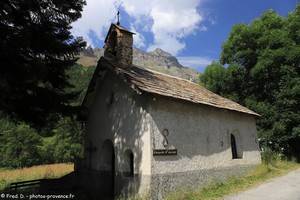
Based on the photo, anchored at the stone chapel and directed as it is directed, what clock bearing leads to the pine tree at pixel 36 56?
The pine tree is roughly at 12 o'clock from the stone chapel.

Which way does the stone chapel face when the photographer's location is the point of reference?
facing the viewer and to the left of the viewer
